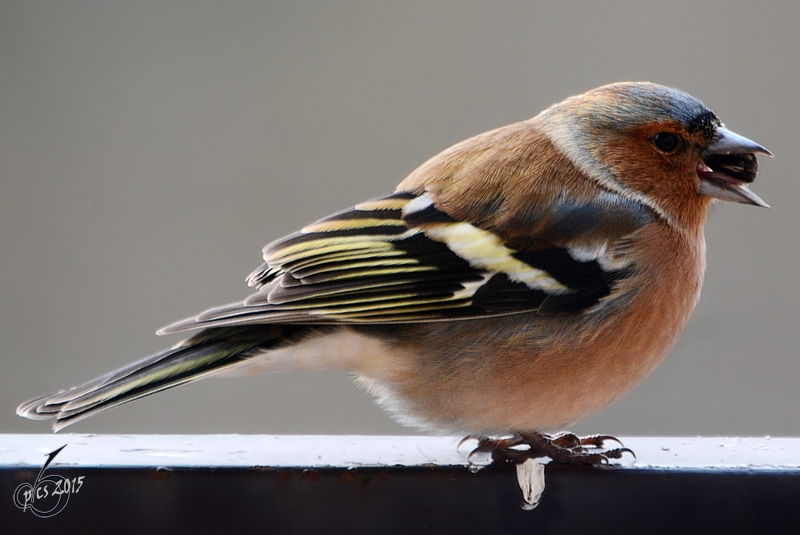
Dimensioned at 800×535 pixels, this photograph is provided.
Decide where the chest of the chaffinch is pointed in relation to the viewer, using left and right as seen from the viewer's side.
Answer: facing to the right of the viewer
